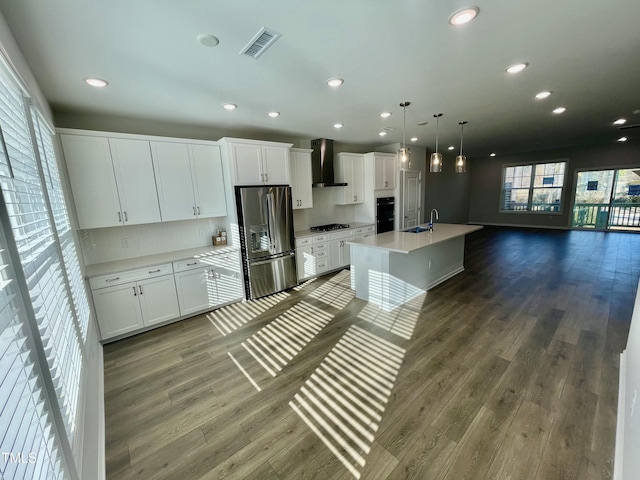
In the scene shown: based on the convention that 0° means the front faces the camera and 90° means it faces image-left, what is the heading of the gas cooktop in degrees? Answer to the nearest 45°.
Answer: approximately 315°

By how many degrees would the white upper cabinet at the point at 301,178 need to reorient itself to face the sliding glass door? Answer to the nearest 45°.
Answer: approximately 45° to its left

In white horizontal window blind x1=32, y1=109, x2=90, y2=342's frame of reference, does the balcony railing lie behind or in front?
in front

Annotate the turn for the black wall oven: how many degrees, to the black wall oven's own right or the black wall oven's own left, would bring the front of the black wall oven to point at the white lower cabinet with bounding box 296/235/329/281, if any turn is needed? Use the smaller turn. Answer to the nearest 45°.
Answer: approximately 90° to the black wall oven's own right

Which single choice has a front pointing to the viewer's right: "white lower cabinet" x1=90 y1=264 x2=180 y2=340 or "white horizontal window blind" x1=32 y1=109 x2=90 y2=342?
the white horizontal window blind

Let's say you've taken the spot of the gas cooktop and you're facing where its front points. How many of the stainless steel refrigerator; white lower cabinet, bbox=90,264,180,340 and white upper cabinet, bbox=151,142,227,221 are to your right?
3

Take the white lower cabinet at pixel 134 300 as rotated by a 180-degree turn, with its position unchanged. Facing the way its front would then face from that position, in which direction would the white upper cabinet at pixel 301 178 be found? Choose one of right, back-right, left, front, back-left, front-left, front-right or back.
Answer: right

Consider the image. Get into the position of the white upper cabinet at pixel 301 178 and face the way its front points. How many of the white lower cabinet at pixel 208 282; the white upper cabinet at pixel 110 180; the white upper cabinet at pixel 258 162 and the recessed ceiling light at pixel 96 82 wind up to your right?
4

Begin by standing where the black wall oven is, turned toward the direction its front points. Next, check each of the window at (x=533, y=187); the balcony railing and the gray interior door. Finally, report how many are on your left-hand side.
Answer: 3

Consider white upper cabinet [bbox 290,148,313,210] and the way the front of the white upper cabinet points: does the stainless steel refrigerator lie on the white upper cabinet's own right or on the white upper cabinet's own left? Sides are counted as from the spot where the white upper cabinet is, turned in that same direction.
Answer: on the white upper cabinet's own right

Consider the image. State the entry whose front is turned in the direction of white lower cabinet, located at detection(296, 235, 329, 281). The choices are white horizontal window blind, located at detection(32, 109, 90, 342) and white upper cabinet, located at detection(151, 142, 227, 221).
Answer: the white horizontal window blind

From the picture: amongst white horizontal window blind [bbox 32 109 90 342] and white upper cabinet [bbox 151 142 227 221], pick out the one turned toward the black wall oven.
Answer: the white horizontal window blind

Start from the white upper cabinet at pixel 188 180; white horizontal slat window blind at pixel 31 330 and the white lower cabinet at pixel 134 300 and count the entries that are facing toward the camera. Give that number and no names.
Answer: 2

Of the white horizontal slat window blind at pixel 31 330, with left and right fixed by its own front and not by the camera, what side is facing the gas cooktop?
front

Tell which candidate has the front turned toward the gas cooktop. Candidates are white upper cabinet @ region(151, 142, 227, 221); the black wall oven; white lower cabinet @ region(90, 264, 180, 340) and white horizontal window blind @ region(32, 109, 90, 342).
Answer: the white horizontal window blind

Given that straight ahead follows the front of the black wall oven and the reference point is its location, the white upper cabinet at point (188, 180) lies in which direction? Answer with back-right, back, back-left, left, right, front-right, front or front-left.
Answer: right
